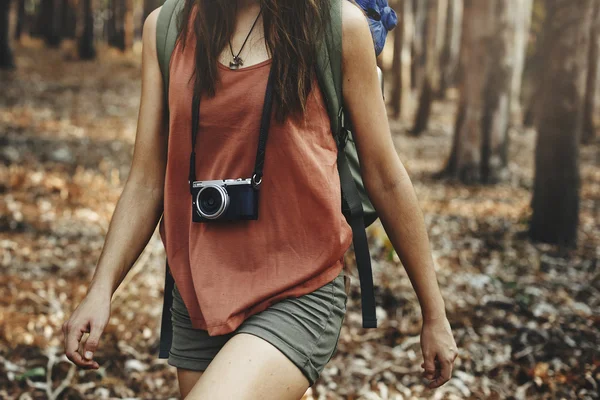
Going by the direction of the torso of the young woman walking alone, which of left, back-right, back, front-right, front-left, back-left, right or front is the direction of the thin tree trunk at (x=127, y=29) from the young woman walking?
back-right

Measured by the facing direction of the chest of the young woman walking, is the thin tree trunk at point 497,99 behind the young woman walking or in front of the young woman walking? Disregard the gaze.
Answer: behind

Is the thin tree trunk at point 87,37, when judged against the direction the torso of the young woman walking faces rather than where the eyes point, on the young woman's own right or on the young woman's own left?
on the young woman's own right

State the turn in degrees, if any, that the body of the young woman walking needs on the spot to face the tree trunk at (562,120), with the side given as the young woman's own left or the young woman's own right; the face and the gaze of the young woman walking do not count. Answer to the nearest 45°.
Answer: approximately 180°

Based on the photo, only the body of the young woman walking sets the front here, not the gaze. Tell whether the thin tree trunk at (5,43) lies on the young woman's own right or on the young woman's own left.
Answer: on the young woman's own right

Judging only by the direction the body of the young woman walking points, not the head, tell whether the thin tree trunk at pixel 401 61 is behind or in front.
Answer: behind

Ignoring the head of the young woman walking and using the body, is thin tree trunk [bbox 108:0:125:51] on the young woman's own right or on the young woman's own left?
on the young woman's own right

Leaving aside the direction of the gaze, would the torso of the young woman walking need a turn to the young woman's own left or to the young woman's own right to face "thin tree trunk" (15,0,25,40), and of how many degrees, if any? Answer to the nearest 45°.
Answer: approximately 135° to the young woman's own right

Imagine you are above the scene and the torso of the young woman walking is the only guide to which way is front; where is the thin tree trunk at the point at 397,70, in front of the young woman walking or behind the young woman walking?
behind

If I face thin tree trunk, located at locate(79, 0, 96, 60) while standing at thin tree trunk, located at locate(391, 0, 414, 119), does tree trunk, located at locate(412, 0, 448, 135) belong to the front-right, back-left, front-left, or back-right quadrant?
back-left

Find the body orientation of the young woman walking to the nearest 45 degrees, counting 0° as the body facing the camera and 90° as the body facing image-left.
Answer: approximately 45°

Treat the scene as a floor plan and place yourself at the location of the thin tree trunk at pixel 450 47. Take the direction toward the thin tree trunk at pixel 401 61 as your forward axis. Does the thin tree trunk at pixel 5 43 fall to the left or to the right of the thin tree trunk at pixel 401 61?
right
